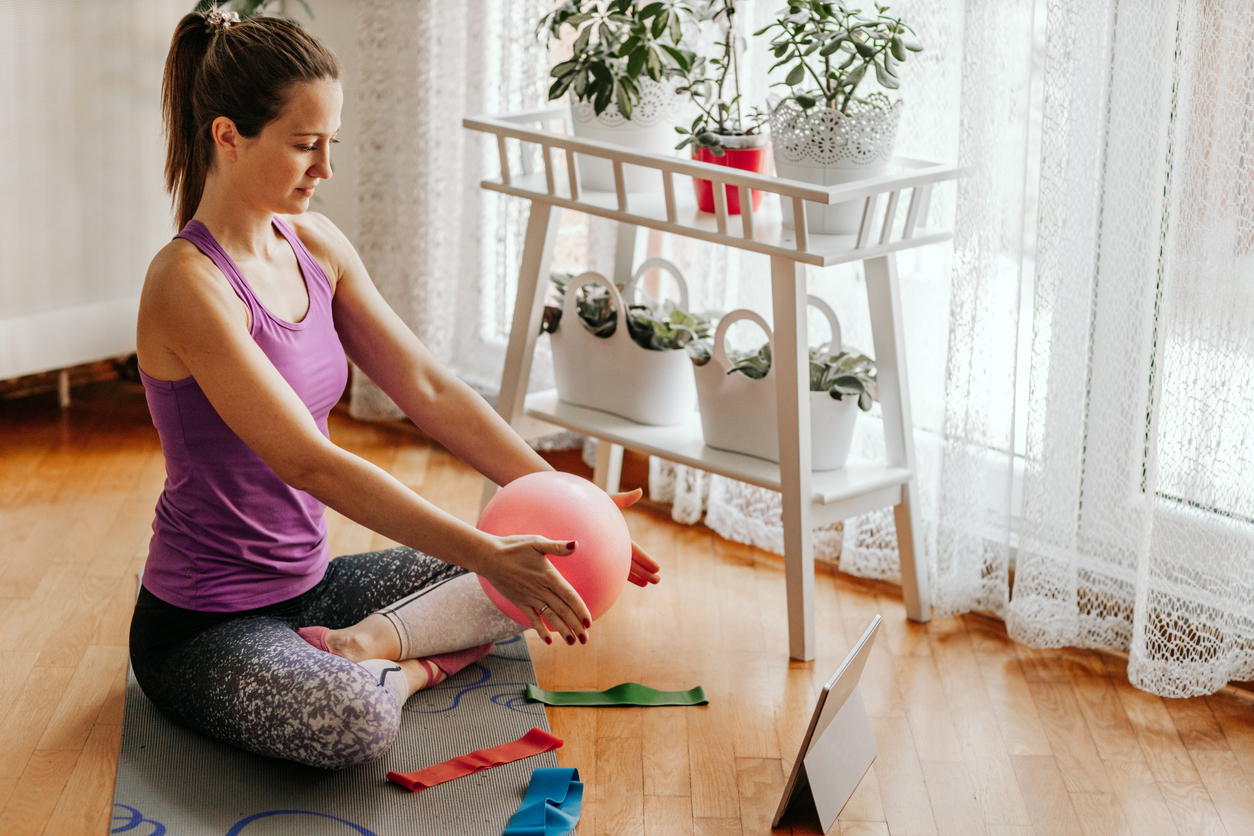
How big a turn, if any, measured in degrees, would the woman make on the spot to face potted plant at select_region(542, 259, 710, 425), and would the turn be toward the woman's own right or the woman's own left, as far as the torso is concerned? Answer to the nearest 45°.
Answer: approximately 90° to the woman's own left

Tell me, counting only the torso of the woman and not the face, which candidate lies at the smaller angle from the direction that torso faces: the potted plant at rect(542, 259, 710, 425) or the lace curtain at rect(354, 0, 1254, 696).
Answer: the lace curtain

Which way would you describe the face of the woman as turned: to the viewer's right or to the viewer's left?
to the viewer's right

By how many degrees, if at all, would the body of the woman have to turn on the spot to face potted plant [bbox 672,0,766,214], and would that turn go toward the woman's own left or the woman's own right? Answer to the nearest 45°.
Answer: approximately 90° to the woman's own left

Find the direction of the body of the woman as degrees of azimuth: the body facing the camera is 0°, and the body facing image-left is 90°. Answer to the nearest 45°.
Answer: approximately 315°
